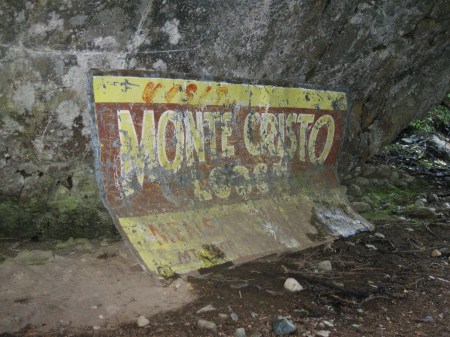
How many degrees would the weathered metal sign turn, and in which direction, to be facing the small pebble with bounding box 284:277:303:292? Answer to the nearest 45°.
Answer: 0° — it already faces it

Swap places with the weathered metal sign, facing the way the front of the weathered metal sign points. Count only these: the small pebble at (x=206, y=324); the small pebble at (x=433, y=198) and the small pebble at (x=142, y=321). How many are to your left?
1

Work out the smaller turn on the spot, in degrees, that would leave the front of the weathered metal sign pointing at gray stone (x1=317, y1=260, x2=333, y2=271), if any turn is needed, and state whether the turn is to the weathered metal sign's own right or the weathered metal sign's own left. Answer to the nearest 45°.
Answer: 0° — it already faces it

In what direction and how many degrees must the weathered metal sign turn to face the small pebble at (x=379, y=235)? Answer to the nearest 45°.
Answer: approximately 45° to its left

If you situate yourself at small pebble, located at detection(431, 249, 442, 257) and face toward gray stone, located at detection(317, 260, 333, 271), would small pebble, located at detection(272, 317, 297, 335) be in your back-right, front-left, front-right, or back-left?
front-left

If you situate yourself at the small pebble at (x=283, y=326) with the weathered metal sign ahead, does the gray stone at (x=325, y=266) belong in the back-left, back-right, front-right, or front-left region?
front-right

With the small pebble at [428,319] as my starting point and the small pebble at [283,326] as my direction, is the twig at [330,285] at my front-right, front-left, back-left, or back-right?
front-right

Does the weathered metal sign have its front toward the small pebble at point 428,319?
yes

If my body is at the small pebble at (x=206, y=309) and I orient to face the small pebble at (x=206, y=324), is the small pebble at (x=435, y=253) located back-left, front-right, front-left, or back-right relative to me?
back-left

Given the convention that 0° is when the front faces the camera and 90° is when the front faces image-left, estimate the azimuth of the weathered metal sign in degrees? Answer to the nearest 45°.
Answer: approximately 315°

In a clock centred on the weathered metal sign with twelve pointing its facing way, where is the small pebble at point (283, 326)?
The small pebble is roughly at 1 o'clock from the weathered metal sign.
